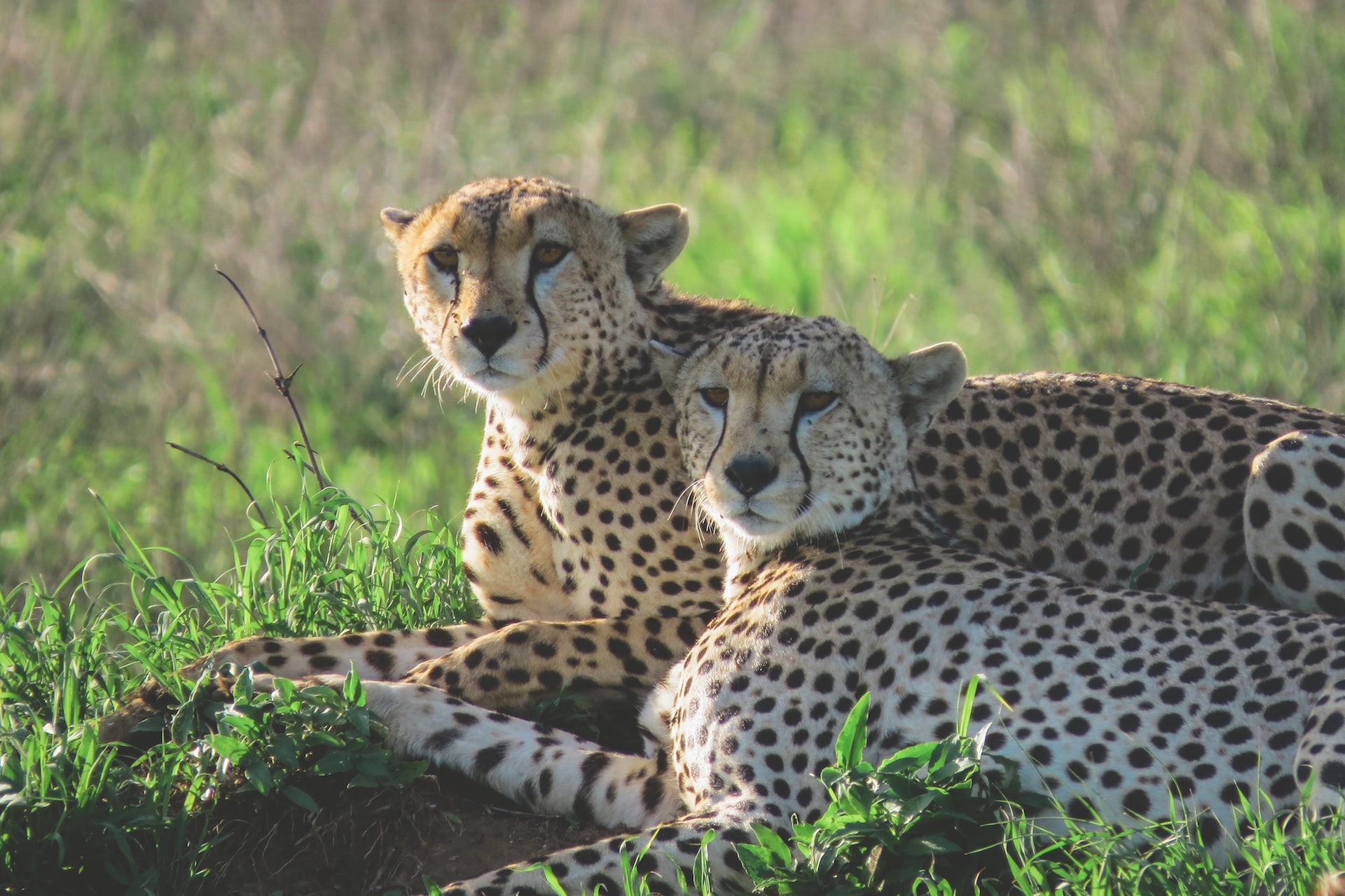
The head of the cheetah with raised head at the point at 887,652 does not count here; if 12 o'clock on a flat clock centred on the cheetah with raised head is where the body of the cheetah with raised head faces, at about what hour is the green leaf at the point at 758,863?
The green leaf is roughly at 10 o'clock from the cheetah with raised head.

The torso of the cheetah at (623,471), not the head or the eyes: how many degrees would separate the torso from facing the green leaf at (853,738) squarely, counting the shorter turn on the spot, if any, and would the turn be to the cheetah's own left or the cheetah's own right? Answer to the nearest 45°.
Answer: approximately 90° to the cheetah's own left

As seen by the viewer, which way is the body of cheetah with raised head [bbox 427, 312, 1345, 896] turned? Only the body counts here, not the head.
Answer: to the viewer's left

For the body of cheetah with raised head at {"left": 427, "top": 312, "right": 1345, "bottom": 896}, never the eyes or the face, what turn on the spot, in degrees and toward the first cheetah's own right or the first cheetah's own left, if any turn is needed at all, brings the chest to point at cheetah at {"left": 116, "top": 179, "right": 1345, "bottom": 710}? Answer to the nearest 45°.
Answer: approximately 45° to the first cheetah's own right

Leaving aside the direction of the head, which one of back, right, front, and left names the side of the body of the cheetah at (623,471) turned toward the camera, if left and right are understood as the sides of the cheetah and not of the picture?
left

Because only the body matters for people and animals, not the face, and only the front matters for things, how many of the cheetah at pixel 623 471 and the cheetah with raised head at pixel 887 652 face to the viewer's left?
2

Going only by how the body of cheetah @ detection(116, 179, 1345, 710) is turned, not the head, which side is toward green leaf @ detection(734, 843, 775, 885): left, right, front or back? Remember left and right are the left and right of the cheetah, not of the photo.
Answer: left

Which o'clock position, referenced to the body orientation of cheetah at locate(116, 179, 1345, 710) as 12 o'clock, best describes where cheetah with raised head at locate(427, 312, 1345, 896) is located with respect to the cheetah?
The cheetah with raised head is roughly at 8 o'clock from the cheetah.
